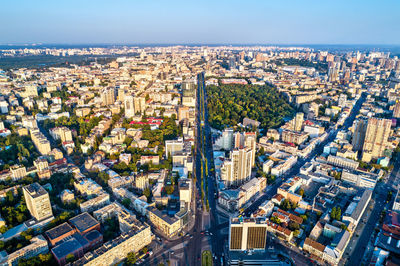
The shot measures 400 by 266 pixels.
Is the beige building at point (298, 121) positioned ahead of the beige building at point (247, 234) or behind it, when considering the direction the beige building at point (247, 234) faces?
behind

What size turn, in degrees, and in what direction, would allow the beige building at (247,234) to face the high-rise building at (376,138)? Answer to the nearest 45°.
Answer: approximately 135° to its left

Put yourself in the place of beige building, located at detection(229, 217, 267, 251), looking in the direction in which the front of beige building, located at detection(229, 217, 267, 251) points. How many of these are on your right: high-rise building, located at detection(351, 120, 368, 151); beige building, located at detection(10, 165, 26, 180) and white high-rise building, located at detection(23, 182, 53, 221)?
2

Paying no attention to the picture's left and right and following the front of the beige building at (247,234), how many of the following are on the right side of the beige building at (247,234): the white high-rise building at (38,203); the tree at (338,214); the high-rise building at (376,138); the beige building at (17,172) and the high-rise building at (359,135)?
2

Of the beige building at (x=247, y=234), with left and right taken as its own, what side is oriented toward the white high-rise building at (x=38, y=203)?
right

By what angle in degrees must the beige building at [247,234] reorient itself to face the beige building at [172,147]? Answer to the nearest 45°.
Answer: approximately 135° to its right

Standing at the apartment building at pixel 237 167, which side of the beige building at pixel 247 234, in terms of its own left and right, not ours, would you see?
back

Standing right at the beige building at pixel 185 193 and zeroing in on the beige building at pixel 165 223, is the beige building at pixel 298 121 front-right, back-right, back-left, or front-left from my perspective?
back-left

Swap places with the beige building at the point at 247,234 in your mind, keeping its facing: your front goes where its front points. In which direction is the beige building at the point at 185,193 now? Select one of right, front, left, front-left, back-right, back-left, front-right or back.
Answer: back-right

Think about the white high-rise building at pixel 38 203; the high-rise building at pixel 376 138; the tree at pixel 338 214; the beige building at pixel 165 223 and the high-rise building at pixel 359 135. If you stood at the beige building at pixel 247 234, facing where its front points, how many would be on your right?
2

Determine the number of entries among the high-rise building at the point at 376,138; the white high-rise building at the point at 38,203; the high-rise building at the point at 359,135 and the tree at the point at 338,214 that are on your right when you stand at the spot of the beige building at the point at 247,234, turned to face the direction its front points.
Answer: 1

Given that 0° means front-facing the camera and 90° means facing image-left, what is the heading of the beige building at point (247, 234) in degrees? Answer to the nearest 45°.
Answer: approximately 0°

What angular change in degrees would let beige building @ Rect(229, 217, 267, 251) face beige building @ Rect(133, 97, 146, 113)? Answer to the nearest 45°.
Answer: approximately 135° to its right
